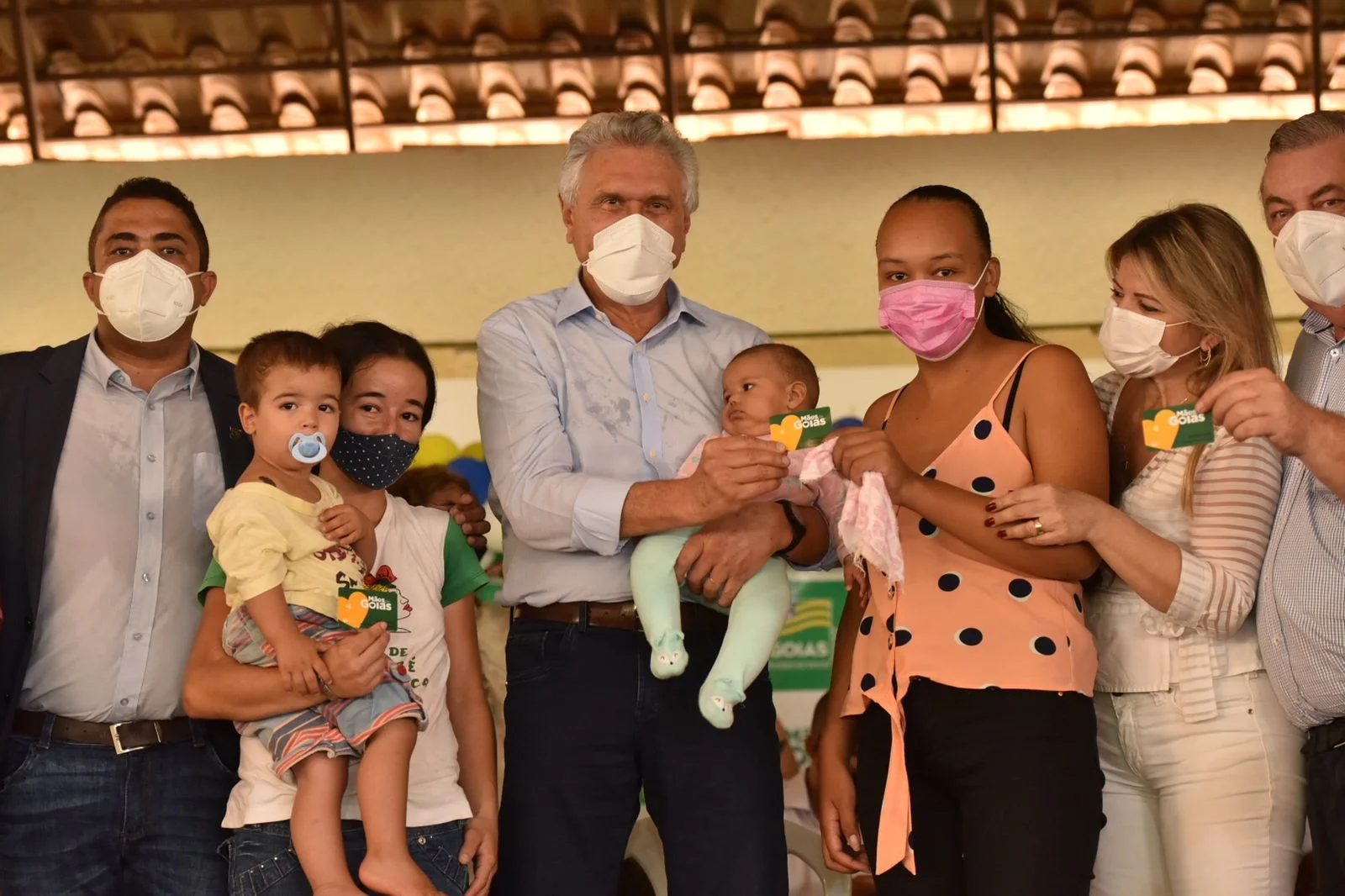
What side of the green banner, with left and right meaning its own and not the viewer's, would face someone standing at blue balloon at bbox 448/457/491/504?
right

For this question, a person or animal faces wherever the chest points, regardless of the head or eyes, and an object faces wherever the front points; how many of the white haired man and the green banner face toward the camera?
2

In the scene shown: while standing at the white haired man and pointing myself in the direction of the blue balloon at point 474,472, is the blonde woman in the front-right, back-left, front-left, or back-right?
back-right

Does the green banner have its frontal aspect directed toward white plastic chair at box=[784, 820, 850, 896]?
yes

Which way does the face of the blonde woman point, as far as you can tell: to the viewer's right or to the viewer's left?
to the viewer's left

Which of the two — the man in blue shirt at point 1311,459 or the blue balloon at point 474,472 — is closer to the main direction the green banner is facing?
the man in blue shirt

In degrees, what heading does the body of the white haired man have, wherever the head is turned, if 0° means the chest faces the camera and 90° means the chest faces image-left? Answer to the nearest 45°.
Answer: approximately 0°
